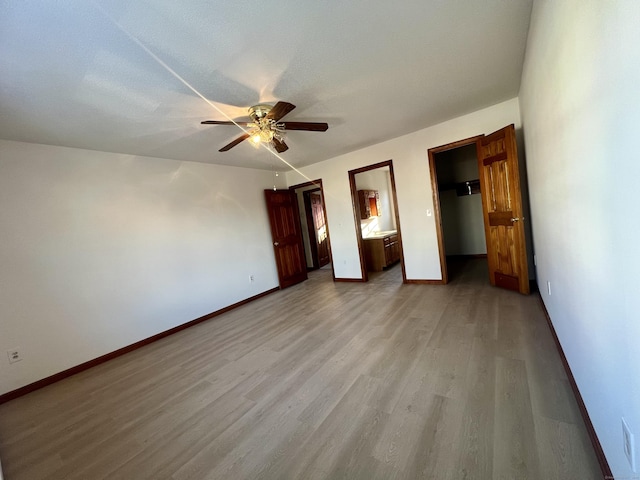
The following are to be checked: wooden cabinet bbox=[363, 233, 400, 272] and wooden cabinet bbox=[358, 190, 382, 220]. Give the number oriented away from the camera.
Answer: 0
